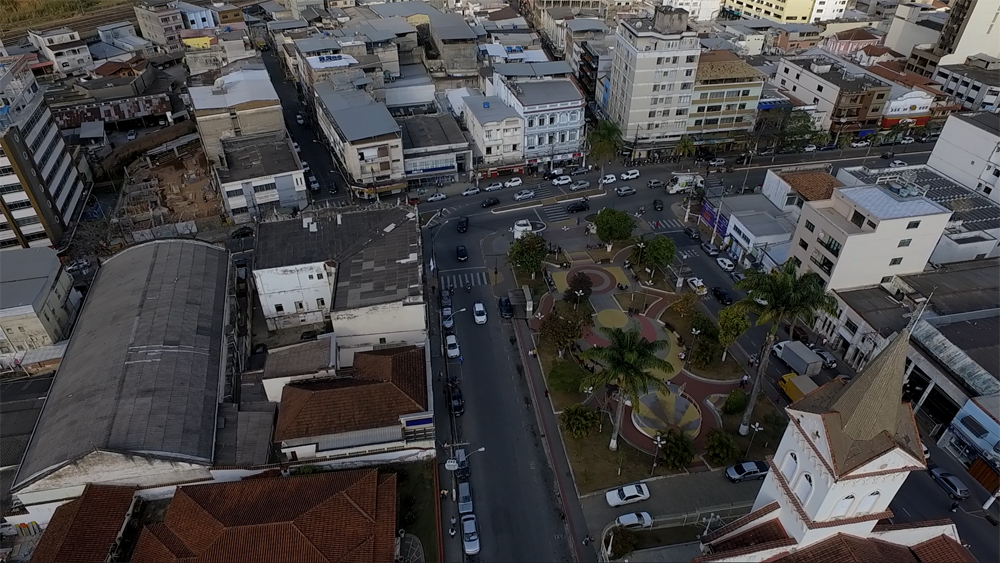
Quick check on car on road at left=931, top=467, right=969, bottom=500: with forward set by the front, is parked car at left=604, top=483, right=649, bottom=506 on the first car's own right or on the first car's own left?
on the first car's own left

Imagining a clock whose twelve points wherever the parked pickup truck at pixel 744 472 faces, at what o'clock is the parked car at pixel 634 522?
the parked car at pixel 634 522 is roughly at 10 o'clock from the parked pickup truck at pixel 744 472.

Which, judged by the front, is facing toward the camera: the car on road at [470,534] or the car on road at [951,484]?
the car on road at [470,534]

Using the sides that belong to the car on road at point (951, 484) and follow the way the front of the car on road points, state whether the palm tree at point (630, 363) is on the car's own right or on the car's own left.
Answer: on the car's own left

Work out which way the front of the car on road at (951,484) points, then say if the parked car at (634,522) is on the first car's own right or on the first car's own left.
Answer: on the first car's own left

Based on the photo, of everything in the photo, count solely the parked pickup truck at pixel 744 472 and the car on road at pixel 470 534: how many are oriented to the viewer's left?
1

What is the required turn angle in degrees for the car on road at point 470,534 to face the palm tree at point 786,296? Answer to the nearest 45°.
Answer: approximately 90° to its left

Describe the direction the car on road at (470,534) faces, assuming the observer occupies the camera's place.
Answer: facing the viewer

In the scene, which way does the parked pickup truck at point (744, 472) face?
to the viewer's left

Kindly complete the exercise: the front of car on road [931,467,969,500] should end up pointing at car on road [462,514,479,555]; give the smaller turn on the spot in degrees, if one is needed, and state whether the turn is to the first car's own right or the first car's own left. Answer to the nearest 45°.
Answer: approximately 90° to the first car's own left

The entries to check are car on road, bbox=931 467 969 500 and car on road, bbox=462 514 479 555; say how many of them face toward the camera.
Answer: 1

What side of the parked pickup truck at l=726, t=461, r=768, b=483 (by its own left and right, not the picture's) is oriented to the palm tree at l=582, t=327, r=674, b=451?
front

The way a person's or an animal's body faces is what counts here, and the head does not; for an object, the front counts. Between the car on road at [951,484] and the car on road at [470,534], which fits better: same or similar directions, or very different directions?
very different directions

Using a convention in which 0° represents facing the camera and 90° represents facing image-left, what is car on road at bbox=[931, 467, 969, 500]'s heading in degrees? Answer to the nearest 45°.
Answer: approximately 135°
